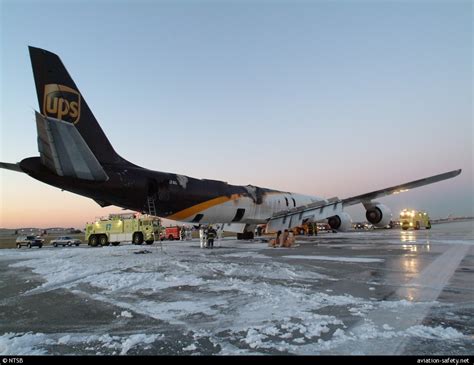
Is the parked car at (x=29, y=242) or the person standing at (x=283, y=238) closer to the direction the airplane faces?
the person standing

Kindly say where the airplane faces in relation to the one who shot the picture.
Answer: facing away from the viewer and to the right of the viewer

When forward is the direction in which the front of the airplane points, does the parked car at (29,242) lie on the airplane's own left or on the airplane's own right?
on the airplane's own left

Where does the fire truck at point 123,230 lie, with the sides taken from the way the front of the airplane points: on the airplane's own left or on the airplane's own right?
on the airplane's own left
